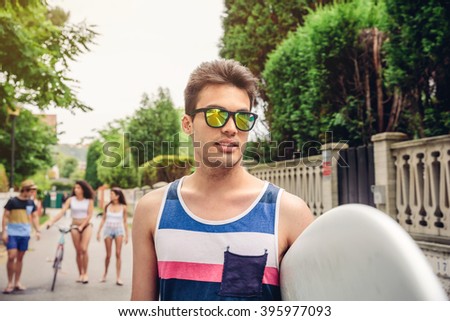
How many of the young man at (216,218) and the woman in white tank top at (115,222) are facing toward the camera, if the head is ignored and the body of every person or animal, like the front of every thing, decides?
2

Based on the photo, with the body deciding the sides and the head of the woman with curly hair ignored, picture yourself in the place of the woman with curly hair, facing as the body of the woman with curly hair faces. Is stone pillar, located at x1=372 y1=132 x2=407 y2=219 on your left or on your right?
on your left

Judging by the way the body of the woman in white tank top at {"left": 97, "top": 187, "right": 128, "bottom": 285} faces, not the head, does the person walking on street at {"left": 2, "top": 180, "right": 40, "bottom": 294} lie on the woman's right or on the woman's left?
on the woman's right

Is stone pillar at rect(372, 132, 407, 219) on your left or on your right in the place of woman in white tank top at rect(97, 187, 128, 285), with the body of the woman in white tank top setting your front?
on your left

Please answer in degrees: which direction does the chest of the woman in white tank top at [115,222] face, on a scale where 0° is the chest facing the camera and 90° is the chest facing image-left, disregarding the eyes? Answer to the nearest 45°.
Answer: approximately 0°

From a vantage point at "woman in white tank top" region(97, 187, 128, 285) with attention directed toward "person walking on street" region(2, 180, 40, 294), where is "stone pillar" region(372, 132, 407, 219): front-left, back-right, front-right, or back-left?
back-left

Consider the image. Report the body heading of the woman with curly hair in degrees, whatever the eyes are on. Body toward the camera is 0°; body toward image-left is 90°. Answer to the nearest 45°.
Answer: approximately 0°
